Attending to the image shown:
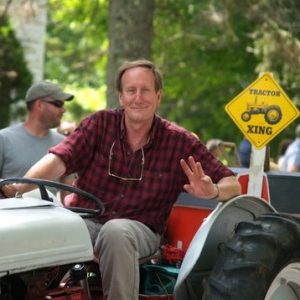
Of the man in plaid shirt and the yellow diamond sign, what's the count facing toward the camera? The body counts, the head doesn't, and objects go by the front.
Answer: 2

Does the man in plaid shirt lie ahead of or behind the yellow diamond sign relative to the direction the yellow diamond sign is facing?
ahead

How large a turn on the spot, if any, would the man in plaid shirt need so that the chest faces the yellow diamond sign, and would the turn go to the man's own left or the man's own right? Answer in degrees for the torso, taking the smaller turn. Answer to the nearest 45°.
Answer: approximately 135° to the man's own left

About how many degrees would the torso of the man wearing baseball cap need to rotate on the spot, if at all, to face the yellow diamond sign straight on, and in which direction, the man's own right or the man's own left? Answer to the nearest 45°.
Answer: approximately 45° to the man's own left

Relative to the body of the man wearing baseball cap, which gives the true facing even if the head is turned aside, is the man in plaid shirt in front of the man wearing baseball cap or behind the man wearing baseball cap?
in front

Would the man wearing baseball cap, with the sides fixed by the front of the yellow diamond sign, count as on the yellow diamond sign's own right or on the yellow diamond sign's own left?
on the yellow diamond sign's own right

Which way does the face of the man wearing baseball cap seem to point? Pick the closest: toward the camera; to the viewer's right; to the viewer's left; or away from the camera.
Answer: to the viewer's right

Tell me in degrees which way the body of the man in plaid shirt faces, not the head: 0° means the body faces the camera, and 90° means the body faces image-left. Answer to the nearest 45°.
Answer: approximately 0°
